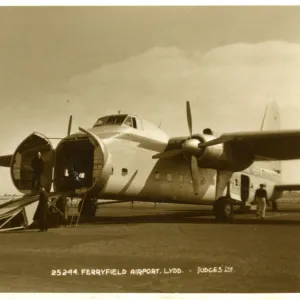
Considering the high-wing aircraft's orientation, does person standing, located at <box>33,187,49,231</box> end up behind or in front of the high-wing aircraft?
in front

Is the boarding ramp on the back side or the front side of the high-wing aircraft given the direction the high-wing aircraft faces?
on the front side
